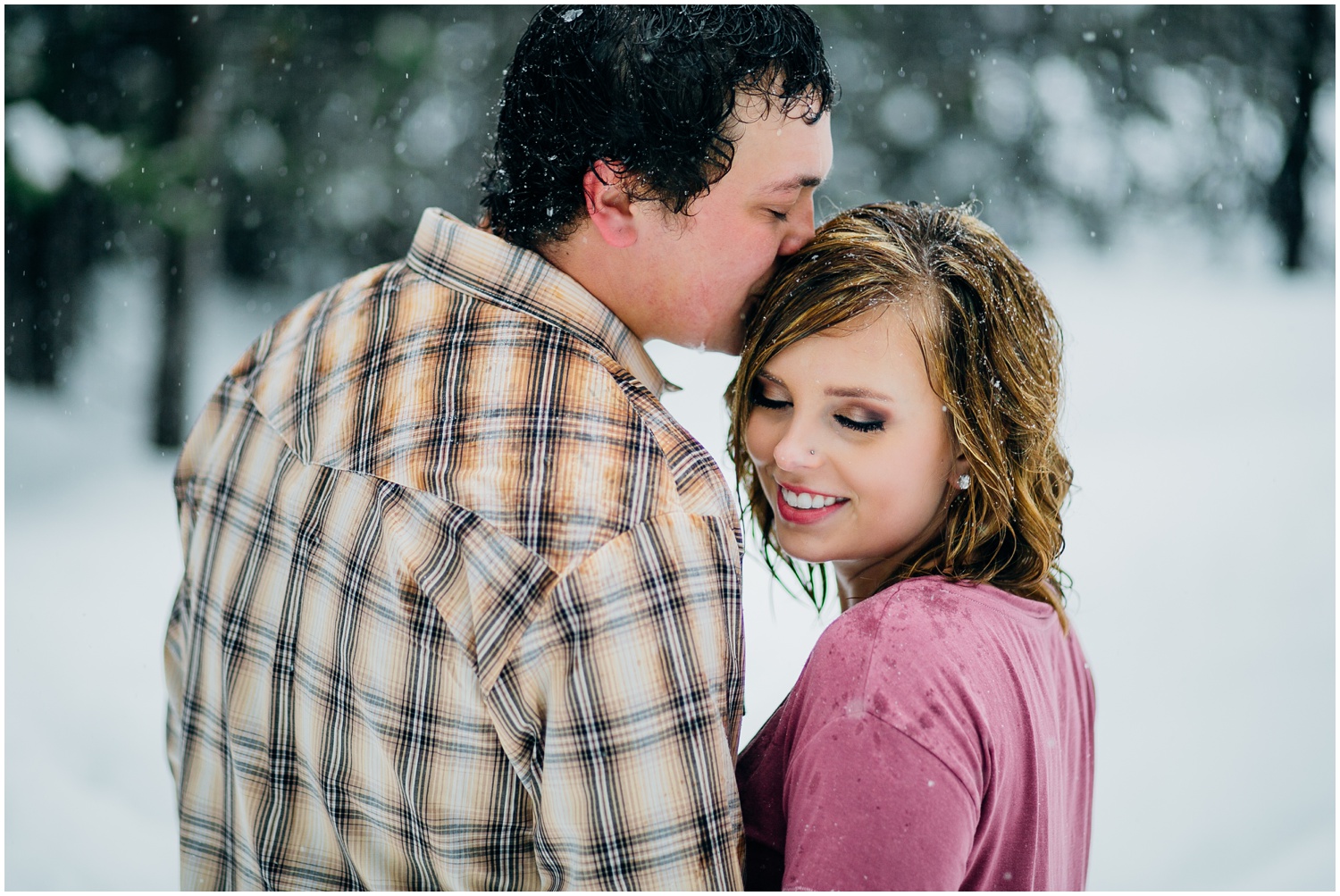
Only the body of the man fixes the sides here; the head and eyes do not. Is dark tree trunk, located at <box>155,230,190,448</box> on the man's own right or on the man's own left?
on the man's own left

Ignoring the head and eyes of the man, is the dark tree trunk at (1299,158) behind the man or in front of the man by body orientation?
in front

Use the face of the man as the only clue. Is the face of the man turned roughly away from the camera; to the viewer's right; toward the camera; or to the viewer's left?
to the viewer's right

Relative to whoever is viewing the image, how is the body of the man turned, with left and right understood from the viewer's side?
facing away from the viewer and to the right of the viewer

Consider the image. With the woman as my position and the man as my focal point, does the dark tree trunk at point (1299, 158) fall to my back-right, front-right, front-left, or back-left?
back-right
